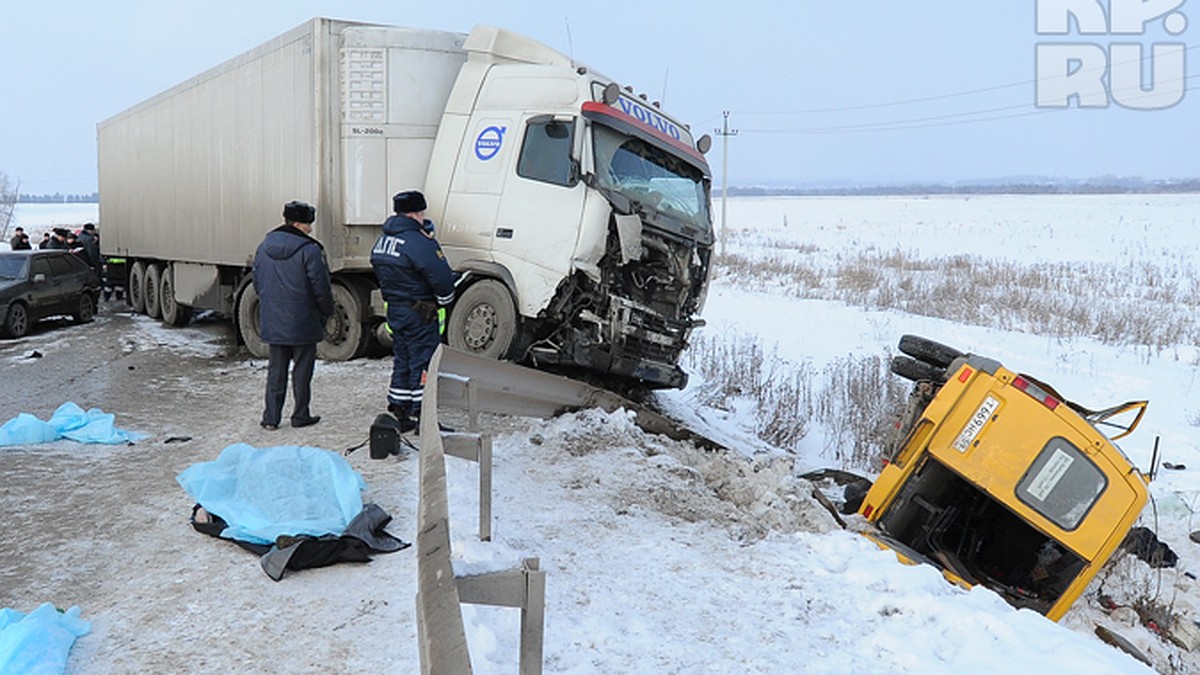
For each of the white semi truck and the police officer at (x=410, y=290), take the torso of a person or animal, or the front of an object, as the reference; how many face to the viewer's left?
0

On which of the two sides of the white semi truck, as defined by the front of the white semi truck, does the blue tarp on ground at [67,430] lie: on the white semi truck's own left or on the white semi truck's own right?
on the white semi truck's own right

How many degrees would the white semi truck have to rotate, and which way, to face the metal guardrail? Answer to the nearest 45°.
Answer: approximately 45° to its right

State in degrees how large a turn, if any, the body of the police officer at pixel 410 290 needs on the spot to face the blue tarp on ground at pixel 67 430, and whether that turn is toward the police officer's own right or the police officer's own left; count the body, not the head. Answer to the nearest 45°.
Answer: approximately 135° to the police officer's own left

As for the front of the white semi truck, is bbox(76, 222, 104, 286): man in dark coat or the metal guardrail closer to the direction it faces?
the metal guardrail

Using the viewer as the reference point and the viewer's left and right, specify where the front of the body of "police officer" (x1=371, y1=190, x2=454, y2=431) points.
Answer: facing away from the viewer and to the right of the viewer

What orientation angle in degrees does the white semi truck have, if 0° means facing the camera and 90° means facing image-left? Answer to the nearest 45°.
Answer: approximately 315°

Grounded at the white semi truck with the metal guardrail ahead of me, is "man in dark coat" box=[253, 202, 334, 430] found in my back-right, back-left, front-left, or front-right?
front-right

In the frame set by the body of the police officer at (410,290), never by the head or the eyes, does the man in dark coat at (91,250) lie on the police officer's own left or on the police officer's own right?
on the police officer's own left

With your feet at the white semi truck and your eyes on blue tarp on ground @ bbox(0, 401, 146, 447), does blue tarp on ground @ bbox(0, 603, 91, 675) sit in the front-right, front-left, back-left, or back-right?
front-left

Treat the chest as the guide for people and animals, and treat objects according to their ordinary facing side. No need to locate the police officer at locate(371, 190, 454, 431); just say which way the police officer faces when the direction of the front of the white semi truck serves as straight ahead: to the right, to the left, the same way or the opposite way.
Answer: to the left
